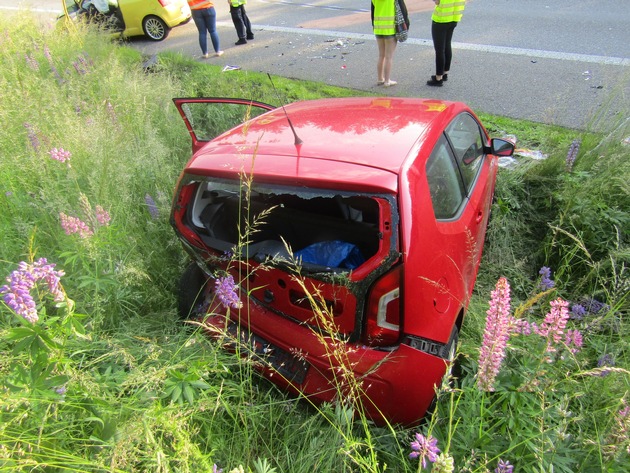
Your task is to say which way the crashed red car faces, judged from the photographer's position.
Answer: facing away from the viewer and to the right of the viewer

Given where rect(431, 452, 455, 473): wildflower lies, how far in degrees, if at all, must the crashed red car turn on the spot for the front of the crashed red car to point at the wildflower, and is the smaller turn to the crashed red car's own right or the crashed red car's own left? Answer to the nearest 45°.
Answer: approximately 135° to the crashed red car's own right

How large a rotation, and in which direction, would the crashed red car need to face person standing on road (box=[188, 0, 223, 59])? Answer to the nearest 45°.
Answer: approximately 45° to its left
